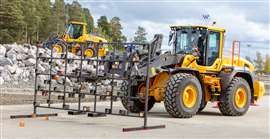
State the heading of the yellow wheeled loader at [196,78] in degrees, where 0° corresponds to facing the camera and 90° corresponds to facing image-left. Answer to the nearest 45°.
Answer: approximately 45°
